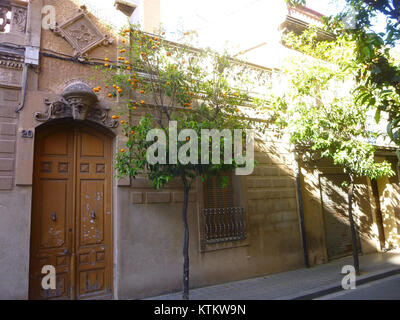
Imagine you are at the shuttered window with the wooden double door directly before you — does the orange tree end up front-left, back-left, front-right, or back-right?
front-left

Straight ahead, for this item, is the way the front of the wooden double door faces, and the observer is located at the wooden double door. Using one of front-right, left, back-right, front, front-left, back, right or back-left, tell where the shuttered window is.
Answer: left

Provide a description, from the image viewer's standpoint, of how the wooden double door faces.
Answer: facing the viewer

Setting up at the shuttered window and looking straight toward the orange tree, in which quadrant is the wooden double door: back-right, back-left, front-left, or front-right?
front-right

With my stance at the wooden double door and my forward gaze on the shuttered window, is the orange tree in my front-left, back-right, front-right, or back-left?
front-right

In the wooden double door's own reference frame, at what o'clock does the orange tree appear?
The orange tree is roughly at 10 o'clock from the wooden double door.
